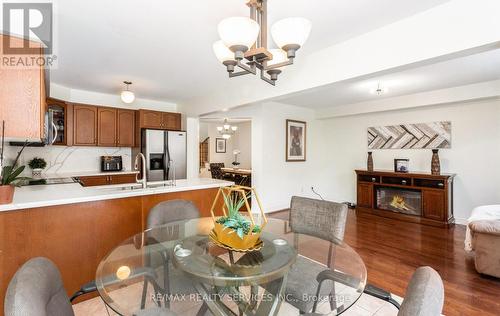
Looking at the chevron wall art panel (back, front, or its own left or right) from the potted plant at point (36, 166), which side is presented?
front

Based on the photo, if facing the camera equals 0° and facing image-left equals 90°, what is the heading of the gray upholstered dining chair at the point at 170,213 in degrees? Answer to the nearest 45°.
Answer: approximately 315°

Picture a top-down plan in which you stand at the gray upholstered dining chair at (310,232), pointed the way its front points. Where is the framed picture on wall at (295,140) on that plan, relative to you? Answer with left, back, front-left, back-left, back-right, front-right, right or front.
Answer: back-right

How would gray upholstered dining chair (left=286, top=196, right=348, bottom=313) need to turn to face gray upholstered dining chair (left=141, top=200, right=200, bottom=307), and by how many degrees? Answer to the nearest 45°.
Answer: approximately 45° to its right

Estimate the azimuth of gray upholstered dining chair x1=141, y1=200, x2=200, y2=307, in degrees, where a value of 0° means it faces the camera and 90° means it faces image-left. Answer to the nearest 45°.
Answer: approximately 315°

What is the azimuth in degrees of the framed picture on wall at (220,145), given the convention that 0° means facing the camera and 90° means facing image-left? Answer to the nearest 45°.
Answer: approximately 0°

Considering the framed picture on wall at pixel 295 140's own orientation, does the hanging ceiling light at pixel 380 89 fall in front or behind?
in front

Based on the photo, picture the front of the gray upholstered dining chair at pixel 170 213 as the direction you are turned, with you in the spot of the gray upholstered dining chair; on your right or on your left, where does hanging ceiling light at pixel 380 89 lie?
on your left

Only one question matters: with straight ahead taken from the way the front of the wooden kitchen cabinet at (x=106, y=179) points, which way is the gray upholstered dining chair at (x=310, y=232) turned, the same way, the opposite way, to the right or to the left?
to the right

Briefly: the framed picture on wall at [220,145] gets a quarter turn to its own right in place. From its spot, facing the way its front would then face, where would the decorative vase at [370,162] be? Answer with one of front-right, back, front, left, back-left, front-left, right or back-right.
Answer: back-left

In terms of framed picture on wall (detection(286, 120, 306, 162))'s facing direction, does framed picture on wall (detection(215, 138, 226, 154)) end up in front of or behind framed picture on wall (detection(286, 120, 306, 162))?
behind

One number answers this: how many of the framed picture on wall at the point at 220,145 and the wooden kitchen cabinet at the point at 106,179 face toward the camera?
2

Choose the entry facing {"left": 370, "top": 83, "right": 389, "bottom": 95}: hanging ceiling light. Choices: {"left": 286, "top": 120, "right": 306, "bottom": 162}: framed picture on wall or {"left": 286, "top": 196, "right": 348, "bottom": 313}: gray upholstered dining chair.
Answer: the framed picture on wall
